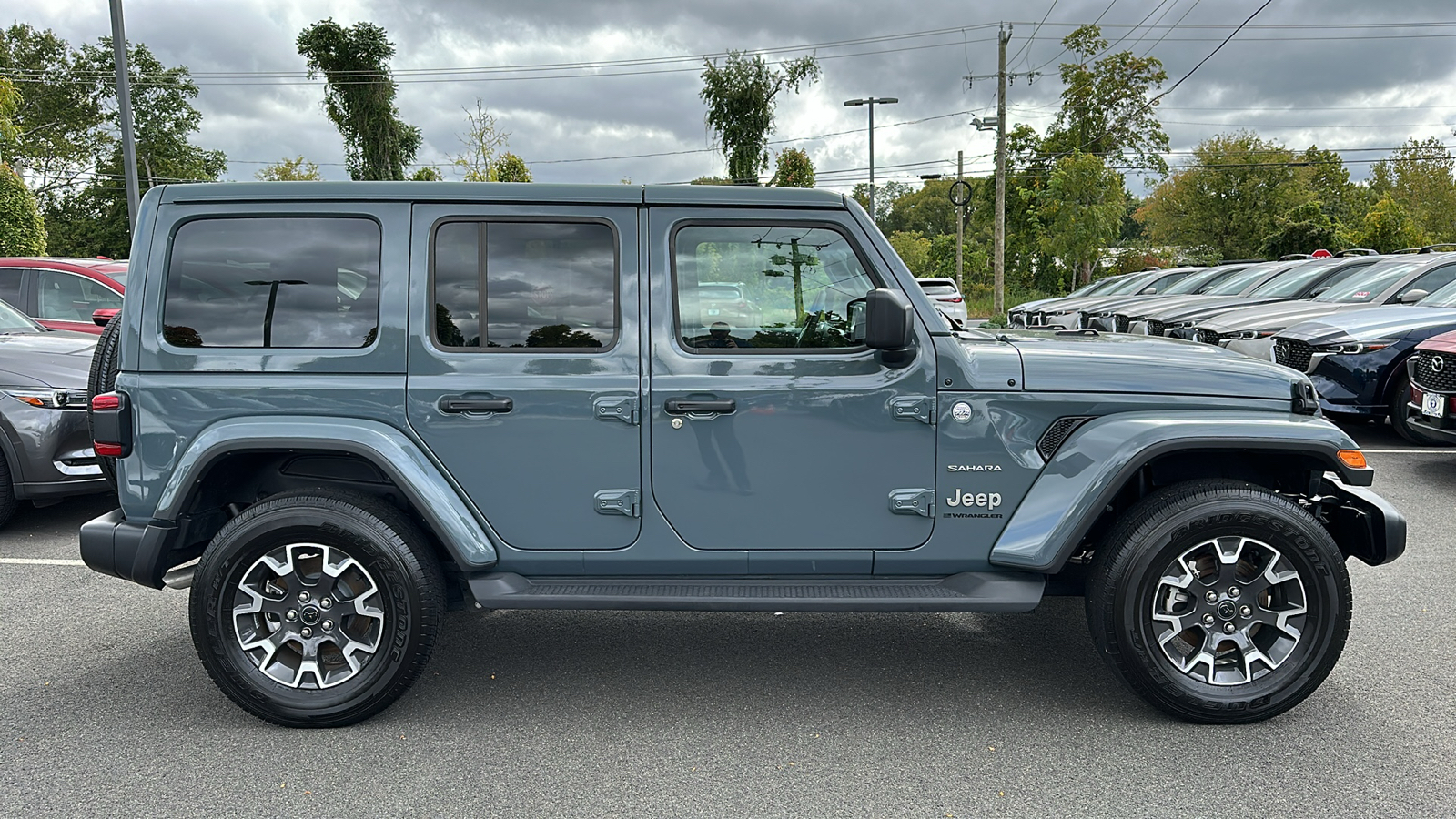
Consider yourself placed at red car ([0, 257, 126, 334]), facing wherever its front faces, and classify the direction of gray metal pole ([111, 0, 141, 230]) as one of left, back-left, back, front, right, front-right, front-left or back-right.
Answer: back-left

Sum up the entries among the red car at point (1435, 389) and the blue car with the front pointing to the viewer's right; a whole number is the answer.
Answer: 0

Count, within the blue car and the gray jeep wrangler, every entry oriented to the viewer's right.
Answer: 1

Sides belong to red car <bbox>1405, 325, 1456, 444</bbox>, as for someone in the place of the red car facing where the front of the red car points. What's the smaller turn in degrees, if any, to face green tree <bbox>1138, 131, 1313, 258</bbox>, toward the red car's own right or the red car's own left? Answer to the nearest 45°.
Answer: approximately 135° to the red car's own right

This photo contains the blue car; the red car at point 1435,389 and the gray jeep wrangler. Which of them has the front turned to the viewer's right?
the gray jeep wrangler

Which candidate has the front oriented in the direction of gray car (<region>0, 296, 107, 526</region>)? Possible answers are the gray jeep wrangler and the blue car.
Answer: the blue car

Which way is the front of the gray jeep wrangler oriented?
to the viewer's right

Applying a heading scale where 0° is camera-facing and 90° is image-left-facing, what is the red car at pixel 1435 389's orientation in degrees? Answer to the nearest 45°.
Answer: approximately 45°

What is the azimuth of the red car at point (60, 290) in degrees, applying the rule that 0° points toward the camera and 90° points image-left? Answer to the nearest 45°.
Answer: approximately 315°

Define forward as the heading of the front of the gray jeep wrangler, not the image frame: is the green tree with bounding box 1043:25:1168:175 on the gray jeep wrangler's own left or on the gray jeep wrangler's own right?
on the gray jeep wrangler's own left

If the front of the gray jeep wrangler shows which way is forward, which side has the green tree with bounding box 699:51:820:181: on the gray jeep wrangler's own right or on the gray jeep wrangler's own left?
on the gray jeep wrangler's own left

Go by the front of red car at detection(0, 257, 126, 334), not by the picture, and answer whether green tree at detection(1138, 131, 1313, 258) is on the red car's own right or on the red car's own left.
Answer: on the red car's own left

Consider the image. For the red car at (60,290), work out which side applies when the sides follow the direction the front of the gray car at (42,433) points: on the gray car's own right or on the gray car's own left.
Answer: on the gray car's own left

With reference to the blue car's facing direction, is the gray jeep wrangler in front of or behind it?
in front

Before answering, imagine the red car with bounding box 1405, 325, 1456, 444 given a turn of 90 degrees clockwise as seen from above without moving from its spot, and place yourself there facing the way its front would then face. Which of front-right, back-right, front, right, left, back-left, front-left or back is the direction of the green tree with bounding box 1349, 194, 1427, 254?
front-right
